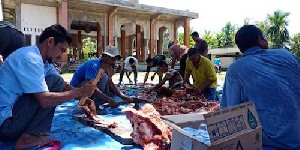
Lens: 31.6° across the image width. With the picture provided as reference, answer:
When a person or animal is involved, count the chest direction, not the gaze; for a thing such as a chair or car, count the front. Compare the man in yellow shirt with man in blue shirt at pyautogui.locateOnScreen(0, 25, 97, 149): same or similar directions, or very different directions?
very different directions

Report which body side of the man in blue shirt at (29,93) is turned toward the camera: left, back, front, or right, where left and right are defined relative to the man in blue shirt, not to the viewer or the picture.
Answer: right

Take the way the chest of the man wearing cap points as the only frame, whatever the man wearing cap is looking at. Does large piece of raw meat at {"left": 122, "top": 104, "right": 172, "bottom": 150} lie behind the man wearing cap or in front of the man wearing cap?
in front

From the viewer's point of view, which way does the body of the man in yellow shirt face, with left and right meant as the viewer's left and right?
facing the viewer and to the left of the viewer

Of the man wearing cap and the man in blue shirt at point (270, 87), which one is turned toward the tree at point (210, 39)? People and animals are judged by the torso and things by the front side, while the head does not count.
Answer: the man in blue shirt

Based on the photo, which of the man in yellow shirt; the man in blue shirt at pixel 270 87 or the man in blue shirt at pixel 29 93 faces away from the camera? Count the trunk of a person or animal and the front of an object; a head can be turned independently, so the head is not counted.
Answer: the man in blue shirt at pixel 270 87

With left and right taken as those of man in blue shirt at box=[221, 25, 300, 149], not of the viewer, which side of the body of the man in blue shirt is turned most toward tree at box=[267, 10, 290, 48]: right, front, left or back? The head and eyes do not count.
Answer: front

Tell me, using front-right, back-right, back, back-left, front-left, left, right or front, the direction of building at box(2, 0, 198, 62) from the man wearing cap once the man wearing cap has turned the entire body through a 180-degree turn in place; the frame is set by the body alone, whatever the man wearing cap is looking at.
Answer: front-right

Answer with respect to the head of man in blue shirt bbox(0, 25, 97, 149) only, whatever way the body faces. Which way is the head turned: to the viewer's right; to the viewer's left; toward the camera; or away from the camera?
to the viewer's right

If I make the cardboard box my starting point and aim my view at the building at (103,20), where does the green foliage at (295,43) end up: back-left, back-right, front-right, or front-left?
front-right

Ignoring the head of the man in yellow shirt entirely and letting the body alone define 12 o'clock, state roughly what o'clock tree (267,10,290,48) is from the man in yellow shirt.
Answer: The tree is roughly at 5 o'clock from the man in yellow shirt.

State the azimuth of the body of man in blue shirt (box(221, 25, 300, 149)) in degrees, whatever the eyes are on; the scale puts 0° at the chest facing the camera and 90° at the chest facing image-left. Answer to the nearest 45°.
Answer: approximately 180°

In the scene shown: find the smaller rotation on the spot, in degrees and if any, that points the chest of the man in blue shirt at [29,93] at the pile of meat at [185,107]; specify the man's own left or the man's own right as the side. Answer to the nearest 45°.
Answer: approximately 45° to the man's own left
